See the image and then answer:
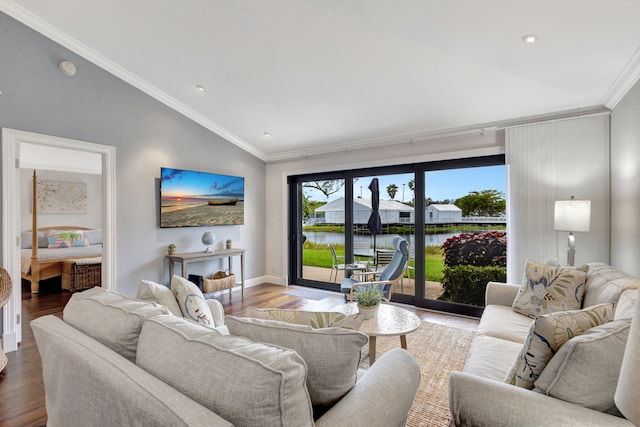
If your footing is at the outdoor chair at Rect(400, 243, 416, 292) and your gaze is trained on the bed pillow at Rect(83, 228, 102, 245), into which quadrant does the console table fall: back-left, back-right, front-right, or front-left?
front-left

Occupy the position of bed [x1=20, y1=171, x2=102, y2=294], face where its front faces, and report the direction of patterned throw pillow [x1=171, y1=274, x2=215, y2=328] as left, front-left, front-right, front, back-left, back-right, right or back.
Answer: front

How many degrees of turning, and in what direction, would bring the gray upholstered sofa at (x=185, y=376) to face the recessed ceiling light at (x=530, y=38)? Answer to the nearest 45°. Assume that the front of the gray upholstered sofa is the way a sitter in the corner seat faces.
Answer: approximately 45° to its right

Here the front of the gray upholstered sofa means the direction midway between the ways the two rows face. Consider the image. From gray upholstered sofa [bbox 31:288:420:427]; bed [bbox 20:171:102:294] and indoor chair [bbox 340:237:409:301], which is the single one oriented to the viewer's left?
the indoor chair

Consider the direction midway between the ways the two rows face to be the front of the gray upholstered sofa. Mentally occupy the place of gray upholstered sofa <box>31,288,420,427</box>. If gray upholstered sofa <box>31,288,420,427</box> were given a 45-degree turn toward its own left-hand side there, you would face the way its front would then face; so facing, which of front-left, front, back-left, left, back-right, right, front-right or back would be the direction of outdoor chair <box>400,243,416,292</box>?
front-right

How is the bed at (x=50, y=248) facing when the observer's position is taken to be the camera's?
facing the viewer

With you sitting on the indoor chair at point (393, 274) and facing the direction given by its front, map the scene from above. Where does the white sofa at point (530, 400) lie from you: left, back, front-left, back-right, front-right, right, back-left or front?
left

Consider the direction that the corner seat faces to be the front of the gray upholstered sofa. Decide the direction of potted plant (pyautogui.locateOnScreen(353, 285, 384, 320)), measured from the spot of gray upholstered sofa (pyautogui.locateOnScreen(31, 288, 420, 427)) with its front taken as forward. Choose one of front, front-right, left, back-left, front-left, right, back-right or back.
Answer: front

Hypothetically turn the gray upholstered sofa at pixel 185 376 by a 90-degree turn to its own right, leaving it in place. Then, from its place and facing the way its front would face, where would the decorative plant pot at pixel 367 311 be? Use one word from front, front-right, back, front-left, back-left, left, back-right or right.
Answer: left

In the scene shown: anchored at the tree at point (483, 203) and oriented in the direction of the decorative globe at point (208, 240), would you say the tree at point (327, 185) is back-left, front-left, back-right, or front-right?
front-right

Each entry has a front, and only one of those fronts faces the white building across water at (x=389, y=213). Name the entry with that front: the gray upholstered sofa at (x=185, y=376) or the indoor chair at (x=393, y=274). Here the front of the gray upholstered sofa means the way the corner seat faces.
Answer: the gray upholstered sofa

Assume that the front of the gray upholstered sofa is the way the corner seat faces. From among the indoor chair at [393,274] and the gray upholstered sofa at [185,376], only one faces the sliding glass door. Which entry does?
the gray upholstered sofa

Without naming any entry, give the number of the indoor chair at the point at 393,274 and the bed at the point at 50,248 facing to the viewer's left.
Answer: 1

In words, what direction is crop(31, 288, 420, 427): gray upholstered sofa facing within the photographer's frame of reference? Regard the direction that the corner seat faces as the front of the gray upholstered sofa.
facing away from the viewer and to the right of the viewer
